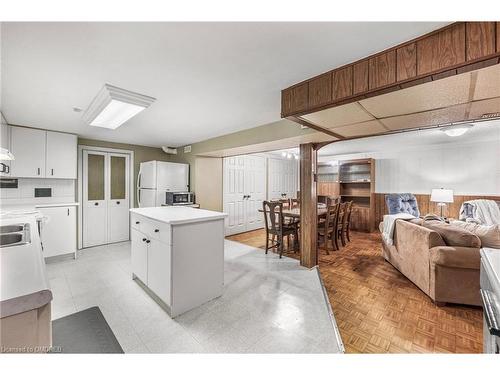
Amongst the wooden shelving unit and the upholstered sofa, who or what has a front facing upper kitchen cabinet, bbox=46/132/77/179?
the wooden shelving unit

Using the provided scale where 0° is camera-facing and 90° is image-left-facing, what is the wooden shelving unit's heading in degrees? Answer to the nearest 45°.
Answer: approximately 45°

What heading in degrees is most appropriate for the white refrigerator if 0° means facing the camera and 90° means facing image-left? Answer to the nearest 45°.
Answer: approximately 45°

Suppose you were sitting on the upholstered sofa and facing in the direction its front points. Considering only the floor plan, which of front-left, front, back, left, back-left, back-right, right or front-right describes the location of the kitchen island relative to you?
back

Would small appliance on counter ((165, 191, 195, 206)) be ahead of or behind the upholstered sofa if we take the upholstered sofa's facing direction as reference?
behind

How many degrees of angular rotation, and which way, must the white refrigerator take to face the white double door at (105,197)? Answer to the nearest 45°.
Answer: approximately 45° to its right

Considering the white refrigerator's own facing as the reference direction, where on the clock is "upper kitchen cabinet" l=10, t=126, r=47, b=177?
The upper kitchen cabinet is roughly at 1 o'clock from the white refrigerator.

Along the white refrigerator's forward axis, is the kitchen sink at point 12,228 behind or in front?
in front

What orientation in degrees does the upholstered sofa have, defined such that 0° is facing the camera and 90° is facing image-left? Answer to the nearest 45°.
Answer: approximately 225°
